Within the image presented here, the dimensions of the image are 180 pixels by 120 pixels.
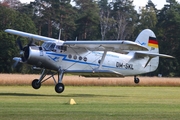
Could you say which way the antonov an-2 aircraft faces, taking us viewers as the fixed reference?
facing the viewer and to the left of the viewer
